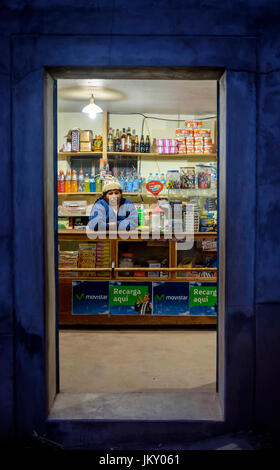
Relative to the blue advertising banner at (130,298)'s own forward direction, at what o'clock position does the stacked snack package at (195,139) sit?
The stacked snack package is roughly at 7 o'clock from the blue advertising banner.

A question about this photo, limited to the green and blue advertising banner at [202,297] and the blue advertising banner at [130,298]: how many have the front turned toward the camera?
2

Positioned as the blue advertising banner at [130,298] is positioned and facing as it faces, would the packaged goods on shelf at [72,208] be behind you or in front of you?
behind

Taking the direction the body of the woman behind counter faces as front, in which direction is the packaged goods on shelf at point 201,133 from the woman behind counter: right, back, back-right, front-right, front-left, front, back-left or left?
back-left

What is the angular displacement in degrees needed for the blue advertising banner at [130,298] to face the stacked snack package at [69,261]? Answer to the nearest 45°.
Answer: approximately 90° to its right

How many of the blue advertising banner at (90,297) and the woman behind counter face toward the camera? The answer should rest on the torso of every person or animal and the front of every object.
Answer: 2

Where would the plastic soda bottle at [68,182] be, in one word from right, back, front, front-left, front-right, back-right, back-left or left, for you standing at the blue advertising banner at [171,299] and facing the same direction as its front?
back-right

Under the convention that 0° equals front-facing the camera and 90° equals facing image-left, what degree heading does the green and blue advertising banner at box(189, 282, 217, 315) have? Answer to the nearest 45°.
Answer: approximately 0°
